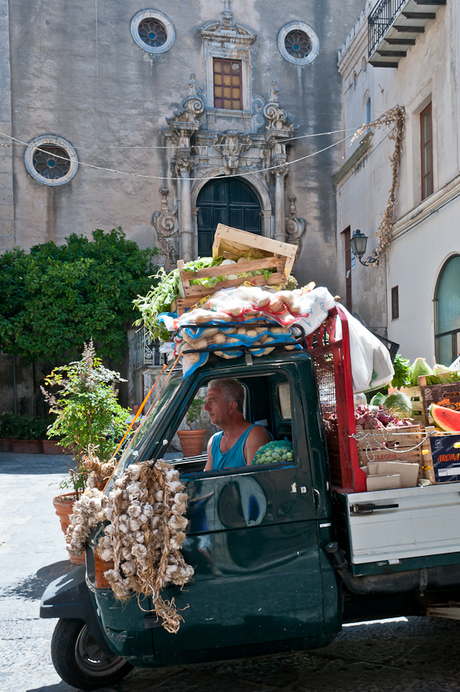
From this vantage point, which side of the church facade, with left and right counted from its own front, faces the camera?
front

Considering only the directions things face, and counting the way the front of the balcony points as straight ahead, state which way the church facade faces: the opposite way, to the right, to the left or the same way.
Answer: to the left

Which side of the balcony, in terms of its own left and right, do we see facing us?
left

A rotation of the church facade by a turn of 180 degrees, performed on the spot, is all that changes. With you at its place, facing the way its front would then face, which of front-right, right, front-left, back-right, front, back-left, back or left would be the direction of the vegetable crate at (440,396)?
back

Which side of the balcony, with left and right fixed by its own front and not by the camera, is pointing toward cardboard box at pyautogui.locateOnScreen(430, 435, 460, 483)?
left

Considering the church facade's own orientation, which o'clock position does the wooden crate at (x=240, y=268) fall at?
The wooden crate is roughly at 12 o'clock from the church facade.

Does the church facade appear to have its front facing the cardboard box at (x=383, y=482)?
yes

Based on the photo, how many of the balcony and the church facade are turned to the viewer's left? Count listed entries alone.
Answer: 1

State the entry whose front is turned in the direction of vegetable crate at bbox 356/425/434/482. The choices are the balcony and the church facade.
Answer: the church facade

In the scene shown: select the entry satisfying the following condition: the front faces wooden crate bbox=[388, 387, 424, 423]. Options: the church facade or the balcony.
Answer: the church facade

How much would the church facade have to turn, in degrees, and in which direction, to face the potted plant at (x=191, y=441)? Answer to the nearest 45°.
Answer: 0° — it already faces it
